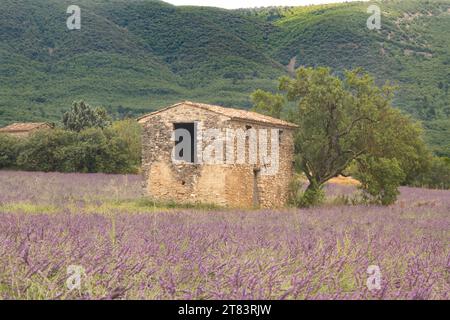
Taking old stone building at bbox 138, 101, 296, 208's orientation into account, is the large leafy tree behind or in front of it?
behind

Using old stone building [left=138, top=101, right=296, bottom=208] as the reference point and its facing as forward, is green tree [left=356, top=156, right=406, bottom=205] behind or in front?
behind

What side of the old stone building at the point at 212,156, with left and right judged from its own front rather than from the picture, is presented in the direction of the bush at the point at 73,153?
right

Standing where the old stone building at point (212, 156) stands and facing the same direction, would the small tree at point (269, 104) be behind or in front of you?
behind

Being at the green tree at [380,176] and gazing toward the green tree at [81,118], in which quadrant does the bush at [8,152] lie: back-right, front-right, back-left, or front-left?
front-left

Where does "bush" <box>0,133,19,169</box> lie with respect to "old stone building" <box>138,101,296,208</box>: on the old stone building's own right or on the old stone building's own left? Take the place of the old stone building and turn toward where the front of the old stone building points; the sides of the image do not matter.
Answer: on the old stone building's own right
